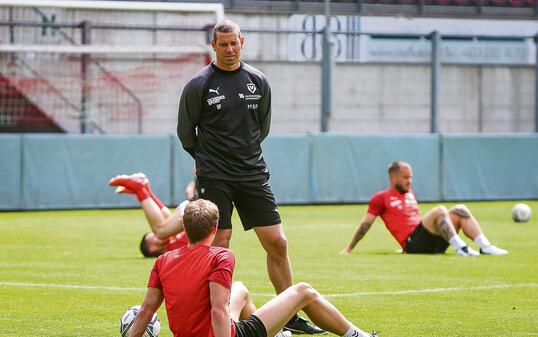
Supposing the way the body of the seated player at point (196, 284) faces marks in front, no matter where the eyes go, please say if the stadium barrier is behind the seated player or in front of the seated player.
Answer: in front

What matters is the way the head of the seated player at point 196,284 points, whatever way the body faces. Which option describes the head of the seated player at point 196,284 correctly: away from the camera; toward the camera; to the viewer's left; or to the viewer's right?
away from the camera

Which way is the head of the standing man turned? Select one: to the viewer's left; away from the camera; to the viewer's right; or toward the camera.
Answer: toward the camera

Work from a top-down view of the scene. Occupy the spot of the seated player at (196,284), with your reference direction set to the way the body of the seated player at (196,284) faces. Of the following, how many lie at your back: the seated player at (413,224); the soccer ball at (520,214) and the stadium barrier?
0

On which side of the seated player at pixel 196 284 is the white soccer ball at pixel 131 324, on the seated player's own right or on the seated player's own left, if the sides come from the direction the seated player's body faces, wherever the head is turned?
on the seated player's own left

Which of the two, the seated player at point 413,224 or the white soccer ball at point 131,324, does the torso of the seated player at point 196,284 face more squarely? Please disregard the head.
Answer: the seated player

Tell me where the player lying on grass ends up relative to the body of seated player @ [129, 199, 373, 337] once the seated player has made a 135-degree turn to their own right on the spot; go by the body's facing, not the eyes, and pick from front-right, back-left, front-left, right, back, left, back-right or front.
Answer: back

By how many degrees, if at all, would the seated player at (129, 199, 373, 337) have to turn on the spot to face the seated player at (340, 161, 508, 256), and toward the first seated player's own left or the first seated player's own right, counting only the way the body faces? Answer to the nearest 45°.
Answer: approximately 45° to the first seated player's own left

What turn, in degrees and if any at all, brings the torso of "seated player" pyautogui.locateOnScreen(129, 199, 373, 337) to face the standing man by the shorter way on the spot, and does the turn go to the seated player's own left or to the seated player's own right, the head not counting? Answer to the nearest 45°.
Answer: approximately 45° to the seated player's own left

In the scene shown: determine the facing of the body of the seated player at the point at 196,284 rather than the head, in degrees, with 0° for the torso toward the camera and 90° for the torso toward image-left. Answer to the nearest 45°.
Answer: approximately 225°
